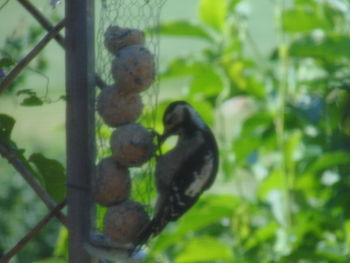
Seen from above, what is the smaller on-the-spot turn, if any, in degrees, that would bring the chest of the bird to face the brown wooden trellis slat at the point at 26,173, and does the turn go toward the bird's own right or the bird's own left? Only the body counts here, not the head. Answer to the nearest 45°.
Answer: approximately 45° to the bird's own left

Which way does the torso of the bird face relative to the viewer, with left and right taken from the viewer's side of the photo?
facing to the left of the viewer
